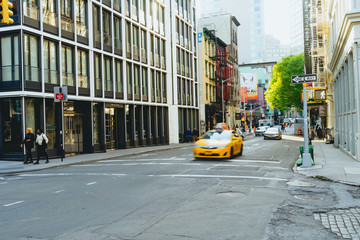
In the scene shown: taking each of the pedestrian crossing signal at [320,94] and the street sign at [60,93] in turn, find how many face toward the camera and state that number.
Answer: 2

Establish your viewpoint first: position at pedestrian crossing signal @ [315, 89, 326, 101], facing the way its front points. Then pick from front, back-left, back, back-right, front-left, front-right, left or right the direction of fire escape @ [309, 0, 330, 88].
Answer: back

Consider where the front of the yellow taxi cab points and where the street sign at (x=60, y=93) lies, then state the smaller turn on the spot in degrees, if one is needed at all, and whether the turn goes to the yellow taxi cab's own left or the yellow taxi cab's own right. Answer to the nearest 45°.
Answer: approximately 45° to the yellow taxi cab's own right

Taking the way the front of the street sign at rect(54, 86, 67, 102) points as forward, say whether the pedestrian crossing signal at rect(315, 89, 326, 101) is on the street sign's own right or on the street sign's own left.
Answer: on the street sign's own left

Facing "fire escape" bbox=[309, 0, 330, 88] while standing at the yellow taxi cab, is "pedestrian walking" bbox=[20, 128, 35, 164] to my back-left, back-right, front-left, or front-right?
back-left

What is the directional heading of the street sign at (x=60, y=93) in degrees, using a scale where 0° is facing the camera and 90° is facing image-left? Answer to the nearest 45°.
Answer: approximately 0°

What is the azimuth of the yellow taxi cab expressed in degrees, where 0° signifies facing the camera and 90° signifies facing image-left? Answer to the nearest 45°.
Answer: approximately 45°

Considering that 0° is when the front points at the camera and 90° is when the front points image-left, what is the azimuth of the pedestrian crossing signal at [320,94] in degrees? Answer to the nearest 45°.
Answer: approximately 0°
